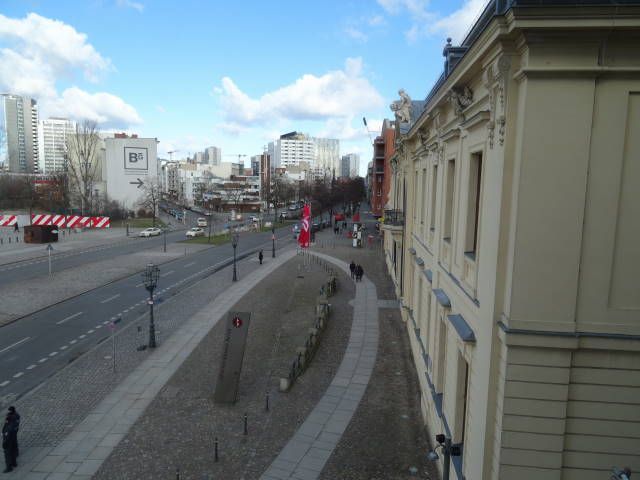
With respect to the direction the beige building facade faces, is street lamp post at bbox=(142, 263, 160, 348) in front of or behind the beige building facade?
in front

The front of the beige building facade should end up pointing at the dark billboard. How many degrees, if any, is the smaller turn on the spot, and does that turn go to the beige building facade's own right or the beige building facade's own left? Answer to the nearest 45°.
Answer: approximately 45° to the beige building facade's own right

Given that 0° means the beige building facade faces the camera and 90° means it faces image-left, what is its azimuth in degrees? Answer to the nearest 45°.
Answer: approximately 90°

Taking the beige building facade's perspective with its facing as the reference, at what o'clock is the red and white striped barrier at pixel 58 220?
The red and white striped barrier is roughly at 1 o'clock from the beige building facade.

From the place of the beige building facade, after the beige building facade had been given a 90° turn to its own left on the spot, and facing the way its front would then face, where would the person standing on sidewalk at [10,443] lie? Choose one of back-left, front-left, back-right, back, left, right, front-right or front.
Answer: right
